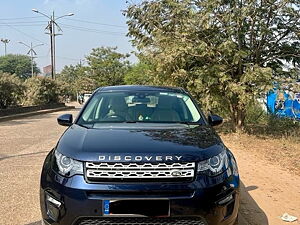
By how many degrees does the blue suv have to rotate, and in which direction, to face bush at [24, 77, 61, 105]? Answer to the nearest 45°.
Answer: approximately 180°

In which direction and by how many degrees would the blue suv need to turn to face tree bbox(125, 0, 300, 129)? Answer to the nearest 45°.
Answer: approximately 180°

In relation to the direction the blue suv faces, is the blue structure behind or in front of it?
behind

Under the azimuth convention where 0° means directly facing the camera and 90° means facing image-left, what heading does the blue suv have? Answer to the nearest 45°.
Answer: approximately 0°

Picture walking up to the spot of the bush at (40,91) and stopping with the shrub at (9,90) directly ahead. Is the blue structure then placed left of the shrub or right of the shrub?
left
